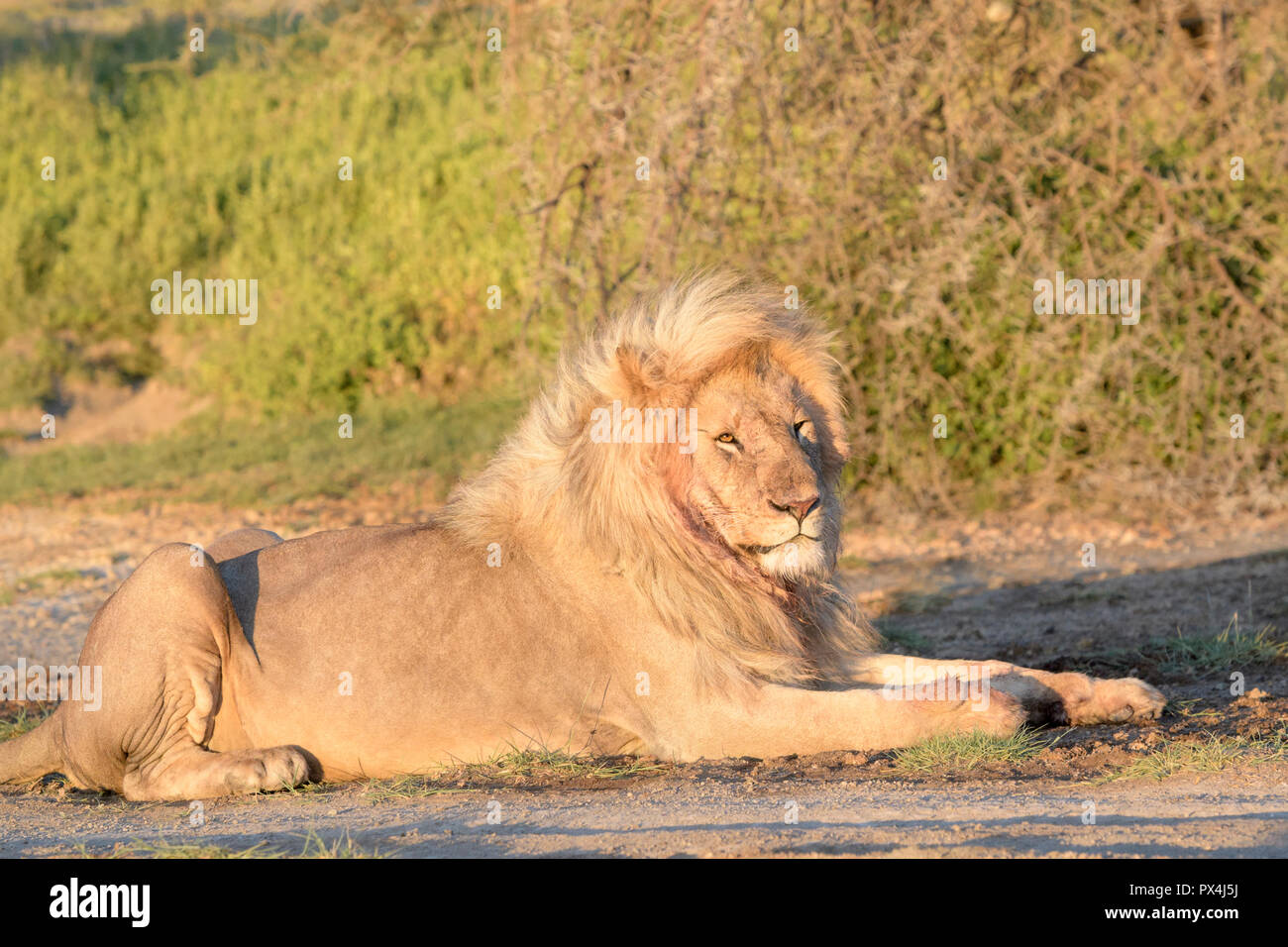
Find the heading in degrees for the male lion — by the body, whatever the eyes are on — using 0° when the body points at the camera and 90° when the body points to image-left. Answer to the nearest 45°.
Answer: approximately 270°

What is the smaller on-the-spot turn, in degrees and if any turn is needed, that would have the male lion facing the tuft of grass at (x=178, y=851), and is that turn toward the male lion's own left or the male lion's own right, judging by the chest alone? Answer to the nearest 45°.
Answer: approximately 135° to the male lion's own right

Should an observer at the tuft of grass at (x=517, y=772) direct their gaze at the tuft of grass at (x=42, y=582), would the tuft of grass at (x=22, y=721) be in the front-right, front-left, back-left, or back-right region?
front-left

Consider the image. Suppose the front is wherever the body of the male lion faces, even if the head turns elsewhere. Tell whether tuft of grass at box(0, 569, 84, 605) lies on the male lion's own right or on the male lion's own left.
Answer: on the male lion's own left

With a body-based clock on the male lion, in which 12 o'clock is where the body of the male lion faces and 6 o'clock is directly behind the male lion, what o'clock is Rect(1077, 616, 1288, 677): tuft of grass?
The tuft of grass is roughly at 11 o'clock from the male lion.

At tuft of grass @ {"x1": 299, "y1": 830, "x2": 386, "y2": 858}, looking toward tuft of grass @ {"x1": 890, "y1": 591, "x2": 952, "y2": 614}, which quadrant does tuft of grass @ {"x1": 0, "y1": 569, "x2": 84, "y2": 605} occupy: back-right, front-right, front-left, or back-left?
front-left

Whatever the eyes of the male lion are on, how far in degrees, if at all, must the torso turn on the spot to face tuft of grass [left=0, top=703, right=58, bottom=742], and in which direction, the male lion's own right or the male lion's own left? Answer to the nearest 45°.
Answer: approximately 135° to the male lion's own left

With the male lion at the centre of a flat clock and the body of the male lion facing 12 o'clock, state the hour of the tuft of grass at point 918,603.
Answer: The tuft of grass is roughly at 10 o'clock from the male lion.
